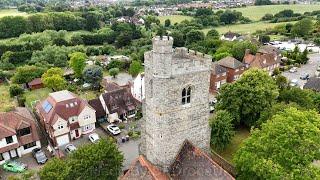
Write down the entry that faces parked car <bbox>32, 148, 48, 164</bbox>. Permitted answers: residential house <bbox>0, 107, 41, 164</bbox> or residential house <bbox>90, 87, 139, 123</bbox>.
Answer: residential house <bbox>0, 107, 41, 164</bbox>

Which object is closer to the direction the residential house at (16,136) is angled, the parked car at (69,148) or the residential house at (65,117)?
the parked car

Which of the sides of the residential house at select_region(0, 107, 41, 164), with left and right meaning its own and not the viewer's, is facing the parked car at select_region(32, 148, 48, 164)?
front

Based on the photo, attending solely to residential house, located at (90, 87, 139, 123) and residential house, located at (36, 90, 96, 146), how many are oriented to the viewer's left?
0

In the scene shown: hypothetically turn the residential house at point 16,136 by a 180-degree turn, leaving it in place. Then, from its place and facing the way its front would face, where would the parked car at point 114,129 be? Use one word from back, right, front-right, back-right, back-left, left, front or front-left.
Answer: back-right

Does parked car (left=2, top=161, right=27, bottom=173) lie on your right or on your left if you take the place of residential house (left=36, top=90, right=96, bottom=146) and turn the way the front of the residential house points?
on your right

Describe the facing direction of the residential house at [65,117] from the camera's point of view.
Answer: facing the viewer and to the right of the viewer

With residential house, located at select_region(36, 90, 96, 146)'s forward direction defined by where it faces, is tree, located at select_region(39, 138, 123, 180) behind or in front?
in front
